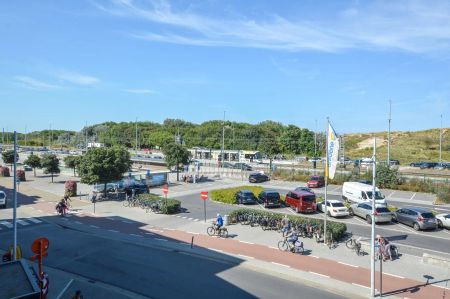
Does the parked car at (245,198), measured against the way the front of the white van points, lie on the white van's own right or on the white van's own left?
on the white van's own right

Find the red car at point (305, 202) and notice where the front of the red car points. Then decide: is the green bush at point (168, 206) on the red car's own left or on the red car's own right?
on the red car's own right

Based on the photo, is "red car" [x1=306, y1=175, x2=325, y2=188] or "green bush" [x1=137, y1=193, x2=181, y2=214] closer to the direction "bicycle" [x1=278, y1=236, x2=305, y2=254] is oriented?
the green bush

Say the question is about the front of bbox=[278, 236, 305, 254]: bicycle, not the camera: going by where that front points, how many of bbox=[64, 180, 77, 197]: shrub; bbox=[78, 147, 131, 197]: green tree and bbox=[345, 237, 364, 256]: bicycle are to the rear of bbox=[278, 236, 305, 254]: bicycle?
1

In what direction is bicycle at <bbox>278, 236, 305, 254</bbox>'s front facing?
to the viewer's left

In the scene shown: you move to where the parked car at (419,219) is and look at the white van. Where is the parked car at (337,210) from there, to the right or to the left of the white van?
left
